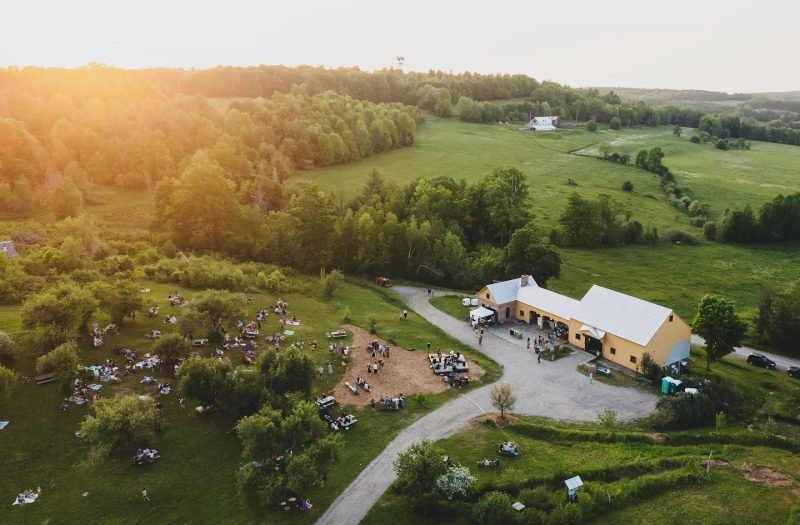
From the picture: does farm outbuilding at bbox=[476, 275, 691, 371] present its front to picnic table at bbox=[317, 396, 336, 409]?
yes

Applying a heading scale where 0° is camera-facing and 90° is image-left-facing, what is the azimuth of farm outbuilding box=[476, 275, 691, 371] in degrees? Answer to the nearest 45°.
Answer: approximately 45°

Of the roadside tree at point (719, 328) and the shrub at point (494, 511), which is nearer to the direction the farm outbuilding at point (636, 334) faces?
the shrub

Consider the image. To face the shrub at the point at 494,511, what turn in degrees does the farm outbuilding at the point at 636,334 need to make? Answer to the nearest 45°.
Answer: approximately 45° to its left

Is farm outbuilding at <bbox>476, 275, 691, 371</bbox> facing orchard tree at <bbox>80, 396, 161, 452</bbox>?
yes

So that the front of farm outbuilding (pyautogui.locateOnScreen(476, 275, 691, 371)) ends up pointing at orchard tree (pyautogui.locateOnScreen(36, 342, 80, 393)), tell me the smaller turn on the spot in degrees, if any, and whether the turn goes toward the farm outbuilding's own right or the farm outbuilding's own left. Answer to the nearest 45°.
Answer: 0° — it already faces it

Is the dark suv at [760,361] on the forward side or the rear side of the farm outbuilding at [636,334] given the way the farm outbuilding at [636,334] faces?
on the rear side

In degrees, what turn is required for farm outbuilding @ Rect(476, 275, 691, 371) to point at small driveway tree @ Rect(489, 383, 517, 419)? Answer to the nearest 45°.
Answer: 0° — it already faces it

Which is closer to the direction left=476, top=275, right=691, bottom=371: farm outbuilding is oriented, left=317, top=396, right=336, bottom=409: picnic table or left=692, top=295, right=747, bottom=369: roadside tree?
the picnic table

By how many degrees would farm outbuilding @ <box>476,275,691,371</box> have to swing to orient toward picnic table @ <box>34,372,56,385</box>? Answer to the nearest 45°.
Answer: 0° — it already faces it

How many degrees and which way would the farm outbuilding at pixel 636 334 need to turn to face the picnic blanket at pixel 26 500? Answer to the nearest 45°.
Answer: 0° — it already faces it
